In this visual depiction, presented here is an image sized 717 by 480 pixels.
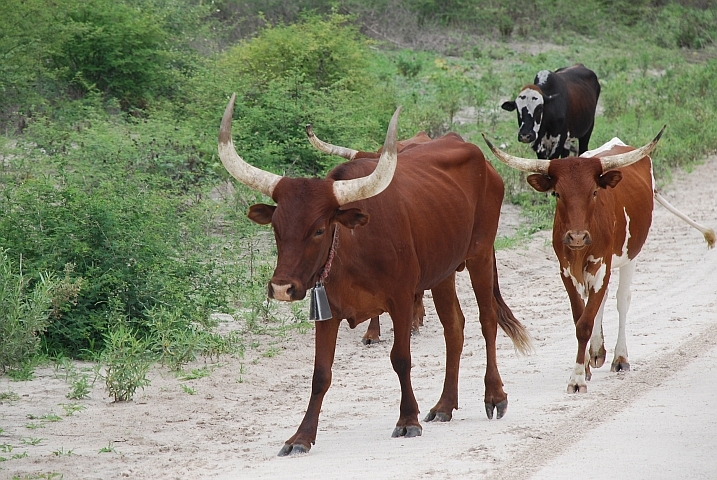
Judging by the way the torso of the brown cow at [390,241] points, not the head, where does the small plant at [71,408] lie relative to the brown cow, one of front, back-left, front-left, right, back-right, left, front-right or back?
front-right

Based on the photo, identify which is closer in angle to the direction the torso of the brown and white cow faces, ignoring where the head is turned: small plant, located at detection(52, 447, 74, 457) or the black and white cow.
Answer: the small plant

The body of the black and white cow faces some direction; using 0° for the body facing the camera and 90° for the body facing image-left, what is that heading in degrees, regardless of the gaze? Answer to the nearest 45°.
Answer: approximately 45°

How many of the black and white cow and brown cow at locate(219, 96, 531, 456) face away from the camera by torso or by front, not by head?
0

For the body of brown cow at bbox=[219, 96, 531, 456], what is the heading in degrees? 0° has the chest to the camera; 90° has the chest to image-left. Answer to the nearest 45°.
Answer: approximately 45°

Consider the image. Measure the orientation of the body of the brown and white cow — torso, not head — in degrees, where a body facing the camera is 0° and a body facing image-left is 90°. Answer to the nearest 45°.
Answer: approximately 45°

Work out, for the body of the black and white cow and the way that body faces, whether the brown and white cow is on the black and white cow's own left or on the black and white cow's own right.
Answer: on the black and white cow's own left

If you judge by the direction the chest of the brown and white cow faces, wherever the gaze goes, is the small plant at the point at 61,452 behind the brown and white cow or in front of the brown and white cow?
in front

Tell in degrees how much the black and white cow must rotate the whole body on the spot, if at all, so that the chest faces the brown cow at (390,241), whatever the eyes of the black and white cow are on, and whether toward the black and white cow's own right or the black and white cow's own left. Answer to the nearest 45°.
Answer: approximately 45° to the black and white cow's own left

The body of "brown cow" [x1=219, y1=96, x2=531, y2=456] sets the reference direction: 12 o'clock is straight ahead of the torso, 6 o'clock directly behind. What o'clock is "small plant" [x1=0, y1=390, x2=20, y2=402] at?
The small plant is roughly at 2 o'clock from the brown cow.

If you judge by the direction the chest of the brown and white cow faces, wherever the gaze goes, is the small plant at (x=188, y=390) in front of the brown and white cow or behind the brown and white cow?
in front

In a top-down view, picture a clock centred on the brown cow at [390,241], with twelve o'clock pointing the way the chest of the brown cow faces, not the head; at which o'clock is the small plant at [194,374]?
The small plant is roughly at 3 o'clock from the brown cow.
